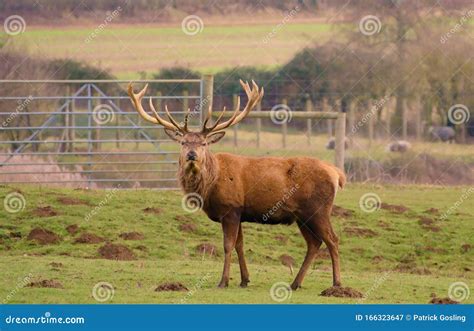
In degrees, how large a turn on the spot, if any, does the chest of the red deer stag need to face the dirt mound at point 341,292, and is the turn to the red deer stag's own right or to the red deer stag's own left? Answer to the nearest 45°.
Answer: approximately 135° to the red deer stag's own left

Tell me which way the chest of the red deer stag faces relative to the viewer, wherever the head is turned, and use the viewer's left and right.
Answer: facing to the left of the viewer

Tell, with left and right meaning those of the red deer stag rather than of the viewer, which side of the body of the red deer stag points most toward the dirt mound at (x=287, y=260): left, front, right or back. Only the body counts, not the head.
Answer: right

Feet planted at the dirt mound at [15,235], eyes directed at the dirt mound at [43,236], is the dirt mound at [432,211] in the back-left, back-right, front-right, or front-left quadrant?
front-left

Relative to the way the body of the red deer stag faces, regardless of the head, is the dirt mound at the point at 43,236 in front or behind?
in front

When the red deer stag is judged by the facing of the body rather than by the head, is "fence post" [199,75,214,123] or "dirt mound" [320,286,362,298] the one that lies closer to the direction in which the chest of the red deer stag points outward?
the fence post

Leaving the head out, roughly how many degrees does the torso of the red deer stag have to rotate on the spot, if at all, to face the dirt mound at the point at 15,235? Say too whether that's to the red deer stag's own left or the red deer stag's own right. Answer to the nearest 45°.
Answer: approximately 45° to the red deer stag's own right

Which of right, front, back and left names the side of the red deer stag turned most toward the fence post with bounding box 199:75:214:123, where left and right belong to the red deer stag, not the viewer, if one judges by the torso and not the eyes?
right

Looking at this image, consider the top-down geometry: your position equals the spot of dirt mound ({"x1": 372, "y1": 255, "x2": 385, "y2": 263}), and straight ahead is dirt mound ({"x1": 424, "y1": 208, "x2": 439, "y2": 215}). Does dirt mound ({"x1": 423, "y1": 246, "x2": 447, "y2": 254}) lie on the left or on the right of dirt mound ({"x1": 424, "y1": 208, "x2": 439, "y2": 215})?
right
